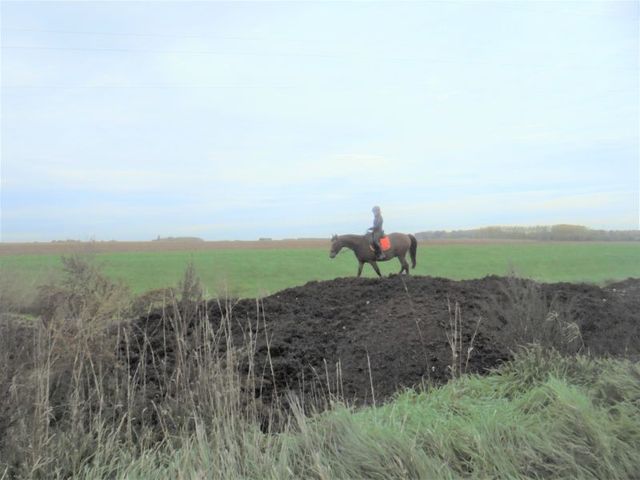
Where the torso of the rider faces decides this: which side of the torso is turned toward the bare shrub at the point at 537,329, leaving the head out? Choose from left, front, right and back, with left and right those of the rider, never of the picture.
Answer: left

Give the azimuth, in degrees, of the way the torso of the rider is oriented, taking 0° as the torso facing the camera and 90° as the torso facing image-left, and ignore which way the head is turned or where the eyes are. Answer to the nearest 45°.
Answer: approximately 90°
